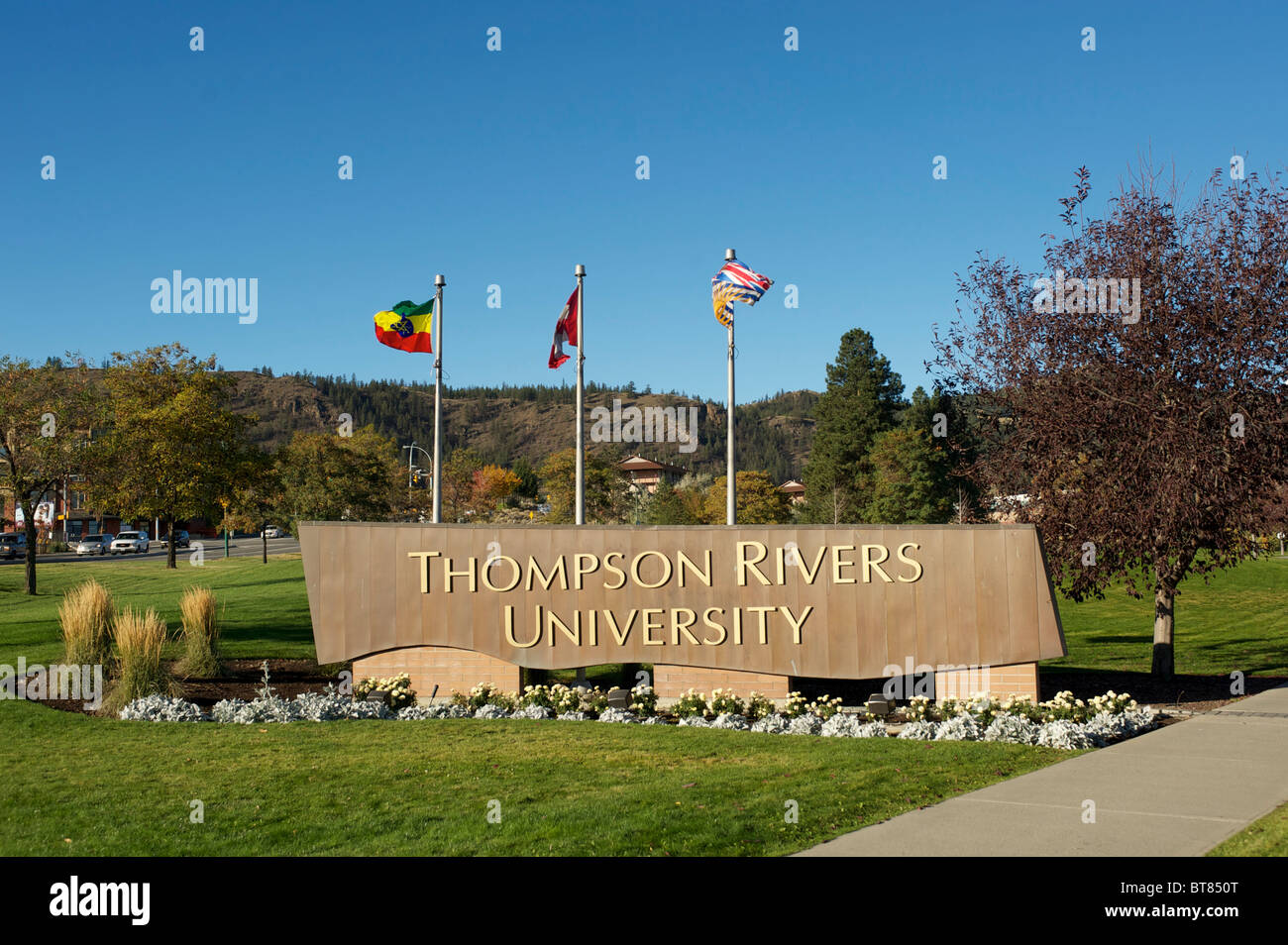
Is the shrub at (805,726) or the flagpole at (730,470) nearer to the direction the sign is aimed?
the shrub

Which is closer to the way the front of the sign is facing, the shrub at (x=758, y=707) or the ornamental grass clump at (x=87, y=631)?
the shrub

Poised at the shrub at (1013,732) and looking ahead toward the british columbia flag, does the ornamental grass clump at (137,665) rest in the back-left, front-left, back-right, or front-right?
front-left

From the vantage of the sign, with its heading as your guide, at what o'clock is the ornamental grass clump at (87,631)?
The ornamental grass clump is roughly at 3 o'clock from the sign.

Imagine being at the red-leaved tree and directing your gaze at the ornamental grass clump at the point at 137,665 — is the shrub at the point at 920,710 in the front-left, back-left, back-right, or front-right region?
front-left

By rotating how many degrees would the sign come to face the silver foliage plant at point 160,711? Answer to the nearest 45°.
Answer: approximately 90° to its right

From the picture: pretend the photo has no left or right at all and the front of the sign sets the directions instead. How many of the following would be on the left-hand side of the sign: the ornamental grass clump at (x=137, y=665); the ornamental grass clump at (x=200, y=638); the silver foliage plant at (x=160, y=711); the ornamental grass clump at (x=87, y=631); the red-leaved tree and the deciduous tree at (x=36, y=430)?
1

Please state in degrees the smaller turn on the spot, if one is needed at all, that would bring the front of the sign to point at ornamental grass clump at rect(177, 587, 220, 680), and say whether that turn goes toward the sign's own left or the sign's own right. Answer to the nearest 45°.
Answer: approximately 90° to the sign's own right

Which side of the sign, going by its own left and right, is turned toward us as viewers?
front

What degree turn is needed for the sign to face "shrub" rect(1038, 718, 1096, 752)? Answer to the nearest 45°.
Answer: approximately 45° to its left

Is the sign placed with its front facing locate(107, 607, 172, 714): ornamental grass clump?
no

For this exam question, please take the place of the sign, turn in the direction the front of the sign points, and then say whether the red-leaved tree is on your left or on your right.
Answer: on your left

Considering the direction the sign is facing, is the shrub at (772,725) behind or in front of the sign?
in front

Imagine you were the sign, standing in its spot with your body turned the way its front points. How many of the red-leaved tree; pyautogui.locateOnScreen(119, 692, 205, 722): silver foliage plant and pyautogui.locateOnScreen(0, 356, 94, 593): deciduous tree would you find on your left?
1
